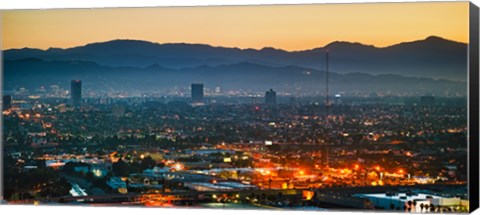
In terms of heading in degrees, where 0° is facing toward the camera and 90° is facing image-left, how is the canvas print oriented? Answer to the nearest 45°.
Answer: approximately 45°
